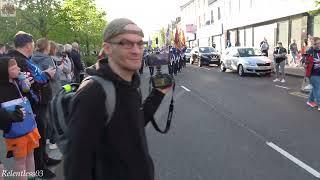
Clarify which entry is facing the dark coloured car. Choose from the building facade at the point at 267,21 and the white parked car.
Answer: the building facade

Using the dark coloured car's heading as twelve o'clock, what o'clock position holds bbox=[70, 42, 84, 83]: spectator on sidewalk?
The spectator on sidewalk is roughly at 2 o'clock from the dark coloured car.

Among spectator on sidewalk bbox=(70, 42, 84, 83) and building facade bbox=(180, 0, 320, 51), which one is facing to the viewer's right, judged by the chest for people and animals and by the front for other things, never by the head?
the spectator on sidewalk

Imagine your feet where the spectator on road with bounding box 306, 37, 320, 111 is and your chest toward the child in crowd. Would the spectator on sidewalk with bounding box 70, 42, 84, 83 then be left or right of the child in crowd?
right

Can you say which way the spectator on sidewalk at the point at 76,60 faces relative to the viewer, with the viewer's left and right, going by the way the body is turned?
facing to the right of the viewer

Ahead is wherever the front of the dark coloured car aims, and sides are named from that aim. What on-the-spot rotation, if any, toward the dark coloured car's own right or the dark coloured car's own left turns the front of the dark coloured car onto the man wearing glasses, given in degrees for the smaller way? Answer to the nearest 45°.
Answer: approximately 45° to the dark coloured car's own right

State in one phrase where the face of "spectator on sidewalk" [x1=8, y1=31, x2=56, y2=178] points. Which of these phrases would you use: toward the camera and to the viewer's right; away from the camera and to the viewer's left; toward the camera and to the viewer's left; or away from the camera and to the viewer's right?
away from the camera and to the viewer's right
